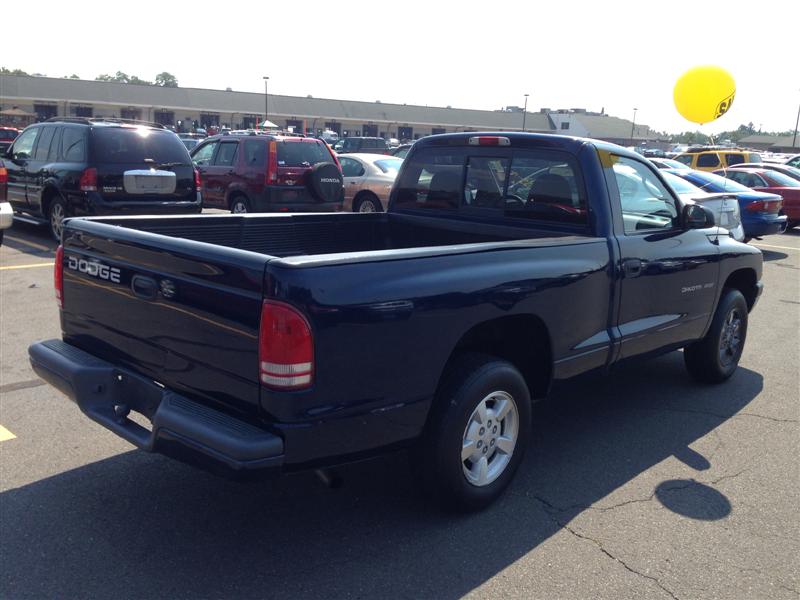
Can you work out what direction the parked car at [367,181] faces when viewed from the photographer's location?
facing away from the viewer and to the left of the viewer

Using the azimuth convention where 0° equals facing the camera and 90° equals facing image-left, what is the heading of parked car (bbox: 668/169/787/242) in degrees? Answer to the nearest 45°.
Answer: approximately 135°

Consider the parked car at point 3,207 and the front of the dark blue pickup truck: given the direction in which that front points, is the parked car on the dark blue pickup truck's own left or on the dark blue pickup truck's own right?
on the dark blue pickup truck's own left

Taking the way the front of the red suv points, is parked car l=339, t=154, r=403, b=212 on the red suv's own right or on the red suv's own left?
on the red suv's own right

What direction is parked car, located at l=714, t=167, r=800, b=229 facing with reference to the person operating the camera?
facing away from the viewer and to the left of the viewer

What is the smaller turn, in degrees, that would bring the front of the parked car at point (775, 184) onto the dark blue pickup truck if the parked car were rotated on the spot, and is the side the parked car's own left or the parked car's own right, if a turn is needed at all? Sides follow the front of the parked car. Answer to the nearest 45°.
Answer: approximately 135° to the parked car's own left

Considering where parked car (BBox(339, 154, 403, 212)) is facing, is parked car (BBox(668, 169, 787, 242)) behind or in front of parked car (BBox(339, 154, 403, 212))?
behind

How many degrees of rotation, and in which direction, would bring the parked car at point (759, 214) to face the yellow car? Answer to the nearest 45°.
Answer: approximately 45° to its right

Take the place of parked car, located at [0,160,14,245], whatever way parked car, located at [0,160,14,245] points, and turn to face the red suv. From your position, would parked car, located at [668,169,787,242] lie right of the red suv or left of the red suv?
right

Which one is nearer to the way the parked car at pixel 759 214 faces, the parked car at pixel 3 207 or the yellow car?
the yellow car

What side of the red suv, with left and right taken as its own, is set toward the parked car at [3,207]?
left
